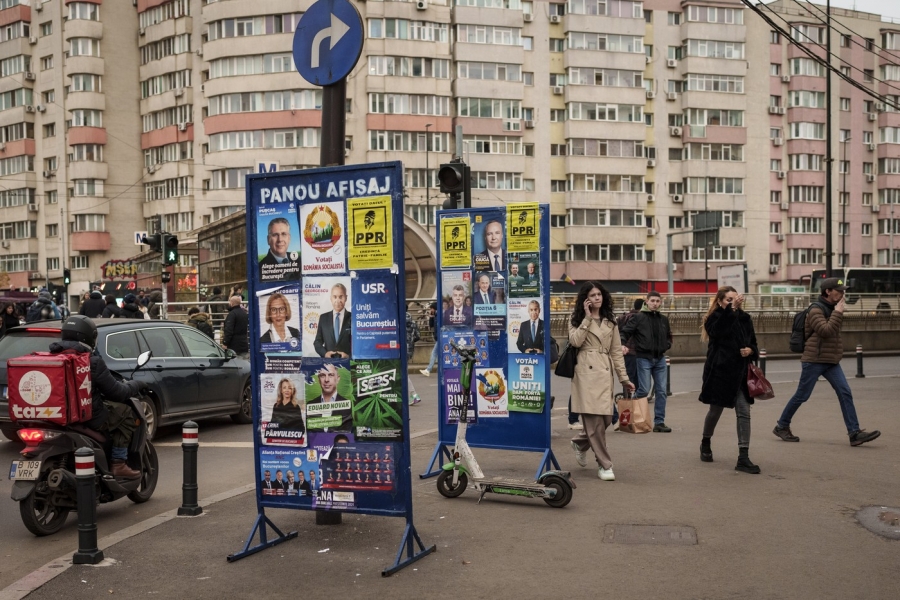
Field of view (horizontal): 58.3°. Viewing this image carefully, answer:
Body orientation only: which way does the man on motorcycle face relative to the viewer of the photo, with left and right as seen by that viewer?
facing away from the viewer and to the right of the viewer

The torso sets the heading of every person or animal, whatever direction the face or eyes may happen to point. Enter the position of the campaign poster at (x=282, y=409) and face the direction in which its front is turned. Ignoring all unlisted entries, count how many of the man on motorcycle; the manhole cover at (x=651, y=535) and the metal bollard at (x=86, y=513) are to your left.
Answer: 1

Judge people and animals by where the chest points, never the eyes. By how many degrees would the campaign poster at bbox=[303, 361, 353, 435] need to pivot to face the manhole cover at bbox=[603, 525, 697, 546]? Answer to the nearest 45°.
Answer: approximately 90° to its left

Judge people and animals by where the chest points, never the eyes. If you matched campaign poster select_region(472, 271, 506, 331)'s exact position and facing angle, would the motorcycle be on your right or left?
on your right
